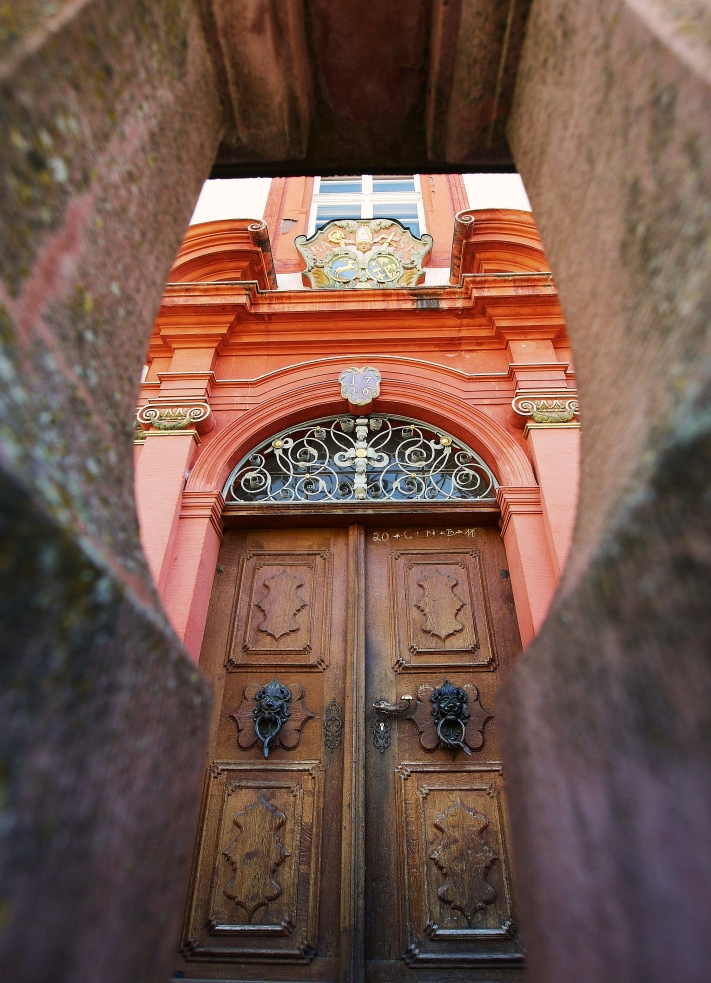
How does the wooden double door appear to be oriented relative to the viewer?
toward the camera
